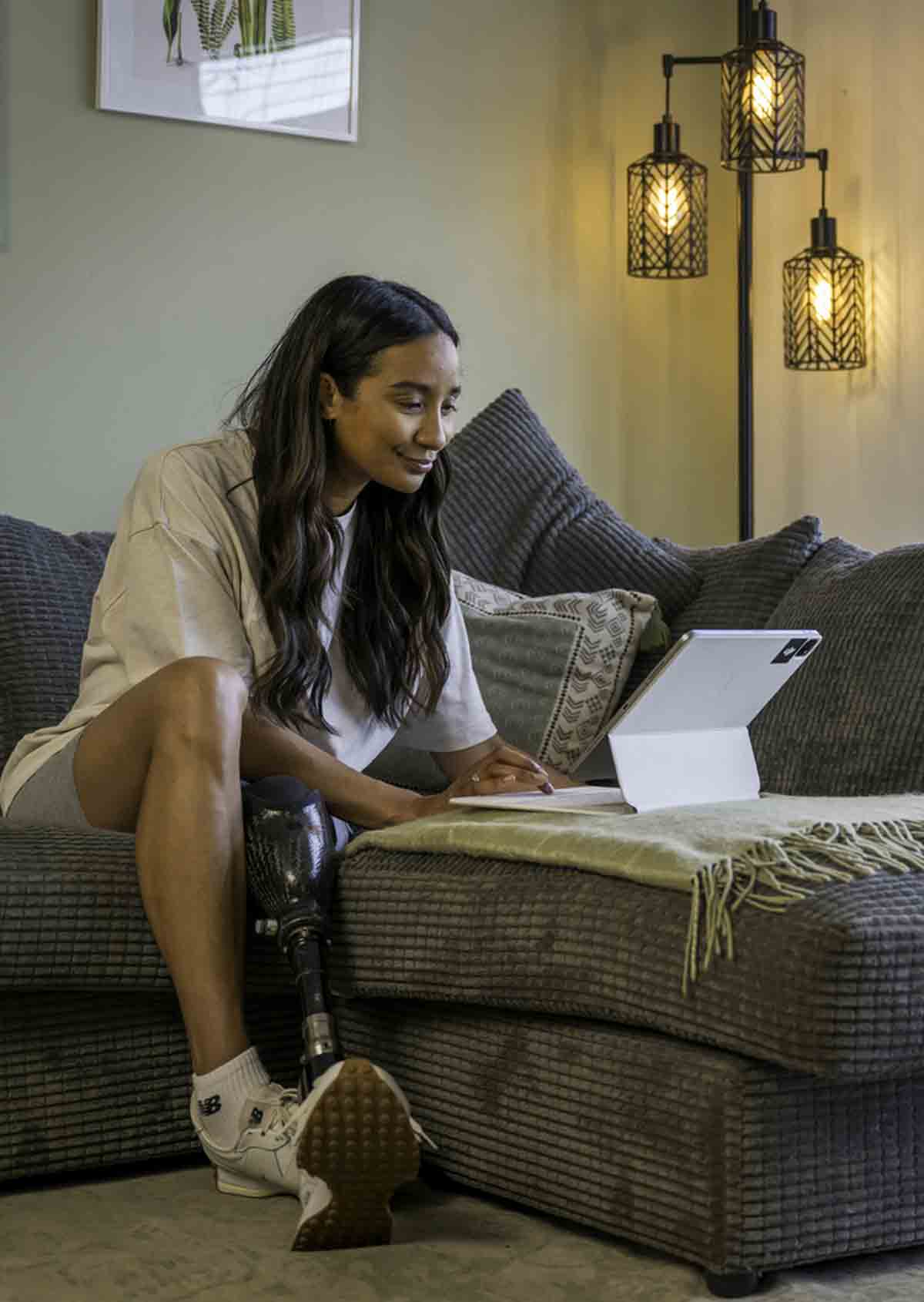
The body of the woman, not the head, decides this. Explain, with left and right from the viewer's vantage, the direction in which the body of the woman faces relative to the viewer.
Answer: facing the viewer and to the right of the viewer

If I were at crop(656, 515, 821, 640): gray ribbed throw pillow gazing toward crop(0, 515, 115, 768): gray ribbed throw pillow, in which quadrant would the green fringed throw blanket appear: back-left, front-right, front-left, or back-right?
front-left
